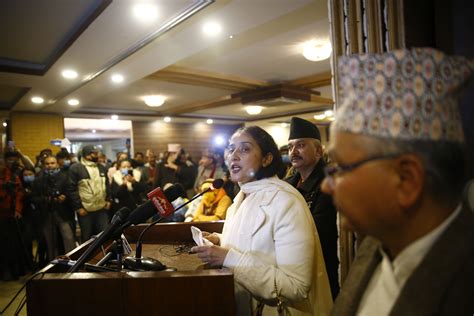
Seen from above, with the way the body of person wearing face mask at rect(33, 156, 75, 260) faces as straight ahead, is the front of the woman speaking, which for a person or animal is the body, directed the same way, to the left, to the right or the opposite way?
to the right

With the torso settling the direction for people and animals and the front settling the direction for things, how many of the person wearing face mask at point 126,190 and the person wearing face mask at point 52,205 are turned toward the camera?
2

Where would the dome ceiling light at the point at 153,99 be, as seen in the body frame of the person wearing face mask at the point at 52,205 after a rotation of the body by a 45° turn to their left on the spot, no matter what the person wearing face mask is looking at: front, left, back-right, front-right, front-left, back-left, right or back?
left

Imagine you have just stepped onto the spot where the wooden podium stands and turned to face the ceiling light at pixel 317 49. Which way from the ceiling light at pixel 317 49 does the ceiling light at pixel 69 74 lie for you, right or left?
left

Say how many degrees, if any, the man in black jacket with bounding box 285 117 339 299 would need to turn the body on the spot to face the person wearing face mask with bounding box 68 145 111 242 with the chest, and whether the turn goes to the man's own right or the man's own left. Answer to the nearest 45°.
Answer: approximately 90° to the man's own right

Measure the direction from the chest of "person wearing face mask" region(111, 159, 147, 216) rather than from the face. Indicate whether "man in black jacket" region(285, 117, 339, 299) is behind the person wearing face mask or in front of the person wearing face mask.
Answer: in front

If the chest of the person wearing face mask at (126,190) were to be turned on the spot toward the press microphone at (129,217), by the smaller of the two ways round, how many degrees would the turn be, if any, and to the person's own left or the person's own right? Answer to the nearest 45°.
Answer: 0° — they already face it

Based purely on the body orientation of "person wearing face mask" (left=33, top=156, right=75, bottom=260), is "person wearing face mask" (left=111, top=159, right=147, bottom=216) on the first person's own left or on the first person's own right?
on the first person's own left

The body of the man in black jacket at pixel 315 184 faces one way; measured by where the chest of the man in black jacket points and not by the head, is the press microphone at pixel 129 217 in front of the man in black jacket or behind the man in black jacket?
in front

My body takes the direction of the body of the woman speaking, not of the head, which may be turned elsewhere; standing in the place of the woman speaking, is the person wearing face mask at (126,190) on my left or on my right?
on my right

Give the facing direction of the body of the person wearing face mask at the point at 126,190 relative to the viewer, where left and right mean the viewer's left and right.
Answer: facing the viewer

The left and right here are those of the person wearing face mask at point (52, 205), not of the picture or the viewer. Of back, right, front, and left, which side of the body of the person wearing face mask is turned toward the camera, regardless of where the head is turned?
front

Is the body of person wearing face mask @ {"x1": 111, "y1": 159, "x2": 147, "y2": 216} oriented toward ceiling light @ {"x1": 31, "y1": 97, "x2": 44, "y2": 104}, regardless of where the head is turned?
no

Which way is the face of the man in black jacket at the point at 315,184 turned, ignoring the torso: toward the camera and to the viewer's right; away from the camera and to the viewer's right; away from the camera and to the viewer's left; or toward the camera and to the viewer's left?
toward the camera and to the viewer's left

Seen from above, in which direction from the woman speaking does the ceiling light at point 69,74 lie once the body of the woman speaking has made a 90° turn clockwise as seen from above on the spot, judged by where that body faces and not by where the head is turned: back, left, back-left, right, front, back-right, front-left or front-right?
front

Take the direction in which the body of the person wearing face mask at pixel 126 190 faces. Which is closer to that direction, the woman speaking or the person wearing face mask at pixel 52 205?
the woman speaking

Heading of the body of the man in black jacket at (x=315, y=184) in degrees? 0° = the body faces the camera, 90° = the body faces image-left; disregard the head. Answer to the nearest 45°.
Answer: approximately 45°

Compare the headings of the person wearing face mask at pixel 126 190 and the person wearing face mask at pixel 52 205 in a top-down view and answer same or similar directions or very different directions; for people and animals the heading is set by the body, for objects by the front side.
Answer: same or similar directions
